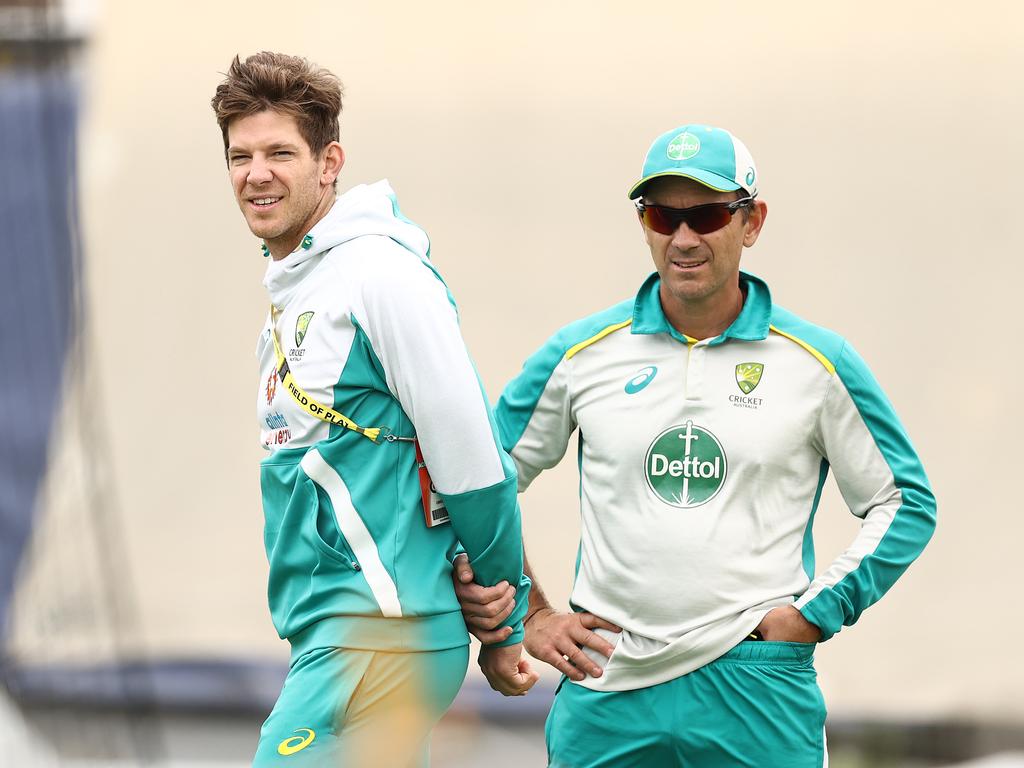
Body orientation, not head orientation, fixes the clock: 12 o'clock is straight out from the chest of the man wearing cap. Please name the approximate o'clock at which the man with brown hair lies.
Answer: The man with brown hair is roughly at 2 o'clock from the man wearing cap.

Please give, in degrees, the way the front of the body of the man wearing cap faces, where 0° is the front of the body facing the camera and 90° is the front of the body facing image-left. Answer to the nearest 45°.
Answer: approximately 0°
